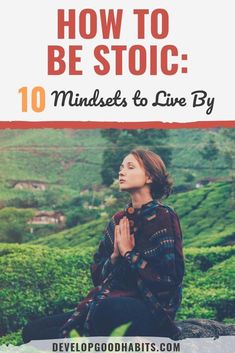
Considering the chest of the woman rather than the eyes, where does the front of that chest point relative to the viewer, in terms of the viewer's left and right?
facing the viewer and to the left of the viewer
